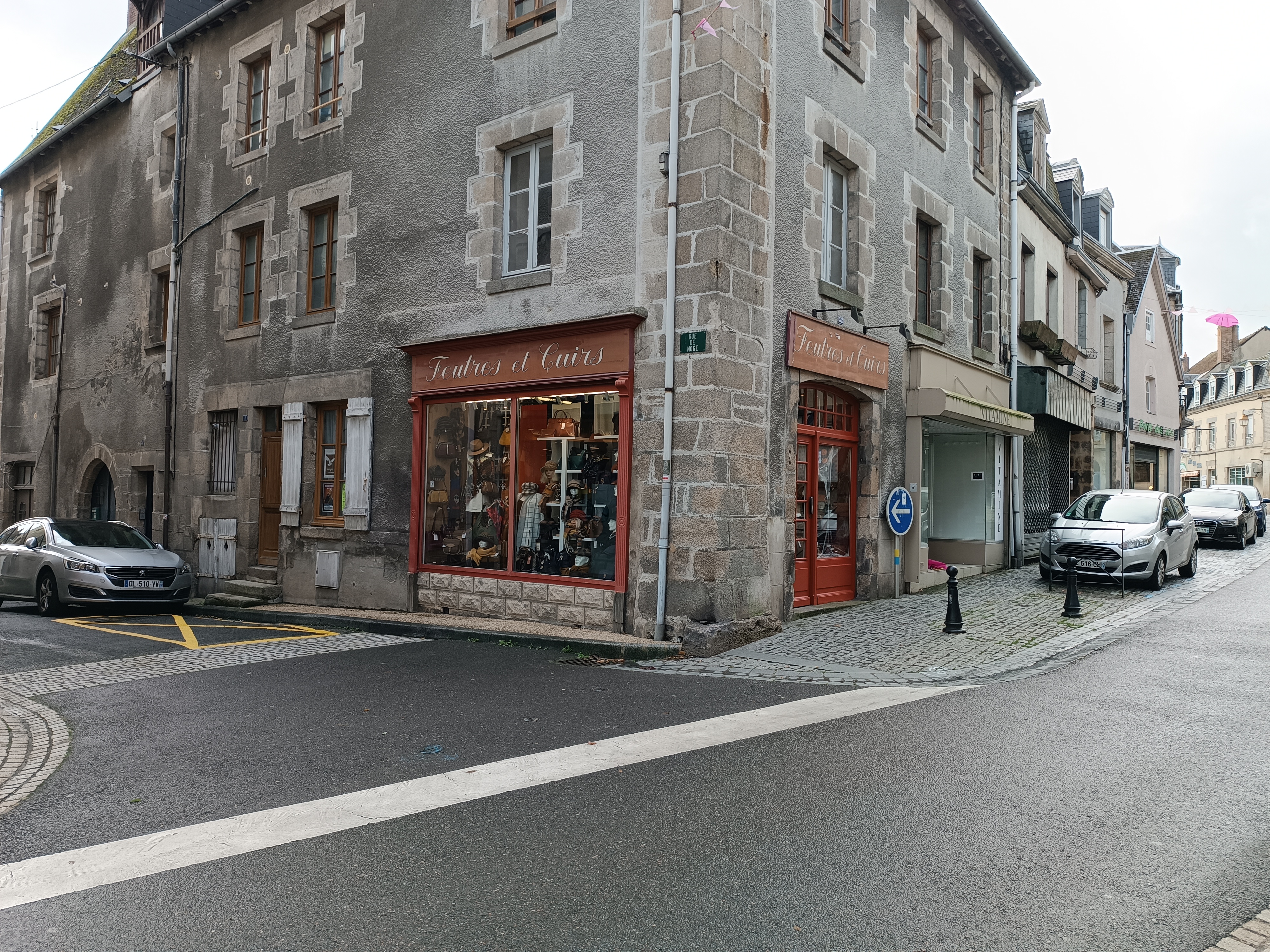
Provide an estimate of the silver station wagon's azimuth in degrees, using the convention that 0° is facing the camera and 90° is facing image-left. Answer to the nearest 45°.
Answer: approximately 315°

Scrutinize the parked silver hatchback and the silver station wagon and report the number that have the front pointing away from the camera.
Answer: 0

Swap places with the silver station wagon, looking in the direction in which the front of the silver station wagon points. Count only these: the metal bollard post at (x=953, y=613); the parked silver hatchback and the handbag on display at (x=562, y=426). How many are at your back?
0

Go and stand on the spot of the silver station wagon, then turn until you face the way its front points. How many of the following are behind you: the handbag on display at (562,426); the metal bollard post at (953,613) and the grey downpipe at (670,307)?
0

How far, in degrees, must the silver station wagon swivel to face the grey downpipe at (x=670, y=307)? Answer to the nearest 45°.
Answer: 0° — it already faces it

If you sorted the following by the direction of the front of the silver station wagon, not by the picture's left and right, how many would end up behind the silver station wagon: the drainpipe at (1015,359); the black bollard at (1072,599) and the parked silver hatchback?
0

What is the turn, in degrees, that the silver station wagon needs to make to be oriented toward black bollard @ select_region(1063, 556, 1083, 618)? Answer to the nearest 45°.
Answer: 0° — it already faces it

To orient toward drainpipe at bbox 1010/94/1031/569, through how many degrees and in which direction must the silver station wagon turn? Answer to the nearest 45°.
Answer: approximately 45° to its left
